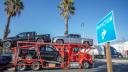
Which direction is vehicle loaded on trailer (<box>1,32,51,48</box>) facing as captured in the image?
to the viewer's left

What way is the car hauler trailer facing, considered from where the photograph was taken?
facing to the right of the viewer

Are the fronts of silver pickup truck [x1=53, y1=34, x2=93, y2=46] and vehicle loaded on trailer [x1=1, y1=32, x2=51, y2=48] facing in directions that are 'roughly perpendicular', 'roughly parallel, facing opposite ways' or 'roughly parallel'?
roughly parallel

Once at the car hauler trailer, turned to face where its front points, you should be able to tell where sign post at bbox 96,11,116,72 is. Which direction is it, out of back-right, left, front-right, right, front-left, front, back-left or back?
right

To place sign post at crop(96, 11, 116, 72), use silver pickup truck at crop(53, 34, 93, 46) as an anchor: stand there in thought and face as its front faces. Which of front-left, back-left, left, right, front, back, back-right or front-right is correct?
left
